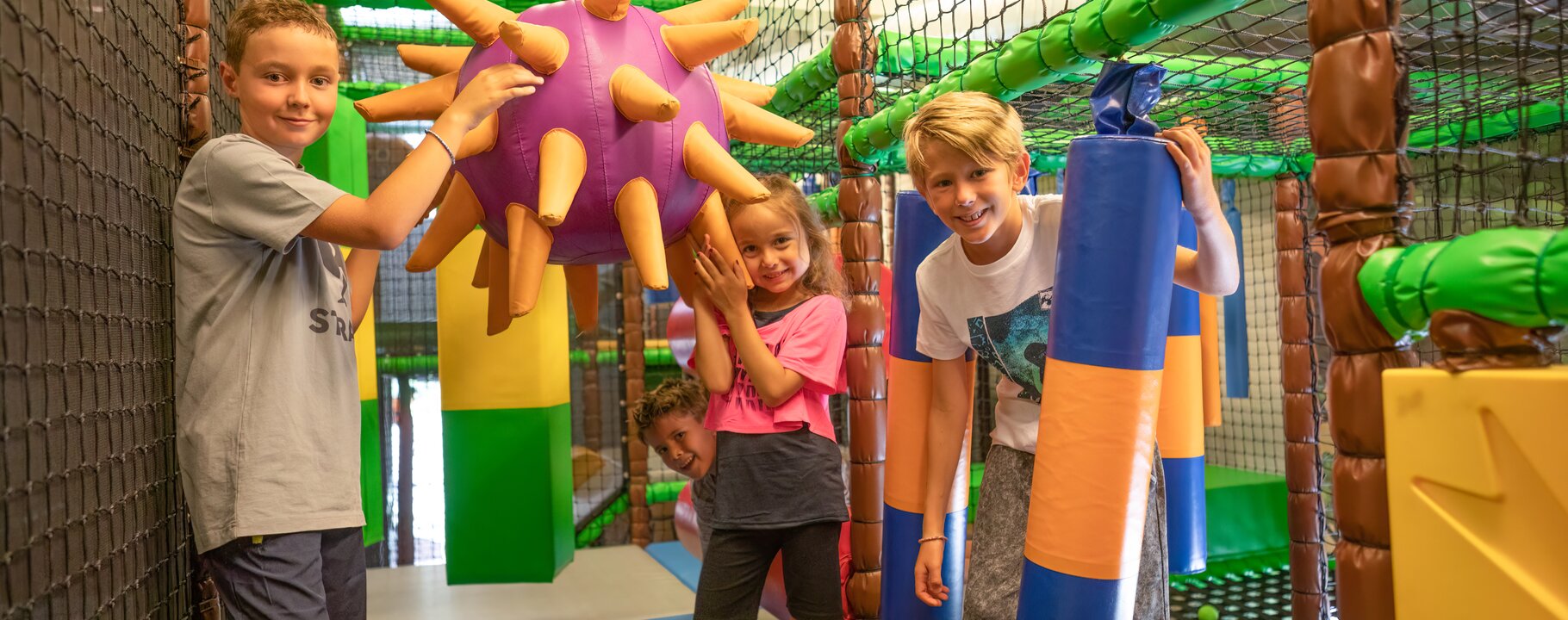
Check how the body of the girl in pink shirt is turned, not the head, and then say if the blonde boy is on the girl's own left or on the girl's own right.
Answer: on the girl's own left

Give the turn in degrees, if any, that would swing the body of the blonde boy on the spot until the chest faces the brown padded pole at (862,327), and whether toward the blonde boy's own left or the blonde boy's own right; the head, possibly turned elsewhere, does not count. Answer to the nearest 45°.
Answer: approximately 135° to the blonde boy's own right

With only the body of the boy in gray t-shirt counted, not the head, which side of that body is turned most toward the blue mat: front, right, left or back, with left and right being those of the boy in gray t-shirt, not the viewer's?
left

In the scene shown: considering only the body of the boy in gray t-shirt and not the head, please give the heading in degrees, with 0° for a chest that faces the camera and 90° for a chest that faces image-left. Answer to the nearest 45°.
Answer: approximately 315°

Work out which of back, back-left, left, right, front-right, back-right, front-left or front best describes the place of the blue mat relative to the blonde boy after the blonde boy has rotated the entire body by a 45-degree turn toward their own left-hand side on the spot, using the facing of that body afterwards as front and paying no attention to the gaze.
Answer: back

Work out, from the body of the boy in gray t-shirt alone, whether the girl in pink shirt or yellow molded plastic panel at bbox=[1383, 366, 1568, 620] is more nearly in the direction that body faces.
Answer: the yellow molded plastic panel

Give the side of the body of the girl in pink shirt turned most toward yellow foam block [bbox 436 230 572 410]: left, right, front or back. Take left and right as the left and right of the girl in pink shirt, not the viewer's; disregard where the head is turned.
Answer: right

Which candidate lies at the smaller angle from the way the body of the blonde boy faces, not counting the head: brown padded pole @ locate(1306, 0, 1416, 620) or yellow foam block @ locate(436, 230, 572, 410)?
the brown padded pole

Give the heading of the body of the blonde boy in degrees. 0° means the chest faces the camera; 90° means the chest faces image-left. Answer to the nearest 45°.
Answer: approximately 0°
